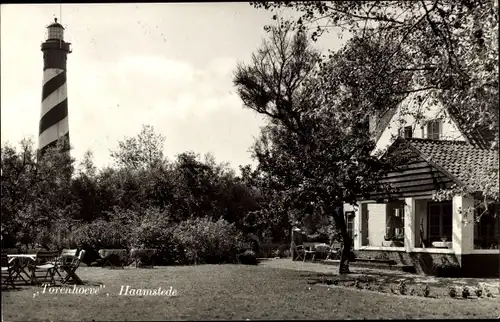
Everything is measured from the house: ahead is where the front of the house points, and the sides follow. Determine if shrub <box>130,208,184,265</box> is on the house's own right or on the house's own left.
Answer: on the house's own right

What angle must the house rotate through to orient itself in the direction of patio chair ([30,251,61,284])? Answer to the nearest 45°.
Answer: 0° — it already faces it

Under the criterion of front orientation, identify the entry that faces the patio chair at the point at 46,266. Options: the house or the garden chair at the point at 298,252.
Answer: the house

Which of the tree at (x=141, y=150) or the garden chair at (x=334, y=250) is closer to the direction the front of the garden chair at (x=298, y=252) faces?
the garden chair

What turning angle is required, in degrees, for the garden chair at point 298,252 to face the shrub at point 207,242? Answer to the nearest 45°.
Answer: approximately 135° to its right

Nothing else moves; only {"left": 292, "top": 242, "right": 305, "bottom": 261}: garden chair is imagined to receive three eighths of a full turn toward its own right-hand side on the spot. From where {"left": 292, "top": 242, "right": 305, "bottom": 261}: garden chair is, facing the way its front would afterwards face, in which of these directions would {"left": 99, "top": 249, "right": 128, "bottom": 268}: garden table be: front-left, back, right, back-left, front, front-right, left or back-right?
front
